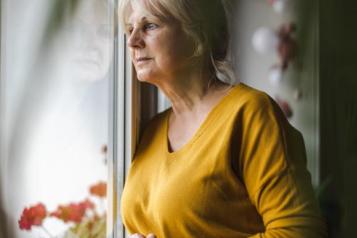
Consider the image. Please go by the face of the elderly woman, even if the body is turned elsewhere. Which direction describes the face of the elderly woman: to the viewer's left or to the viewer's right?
to the viewer's left

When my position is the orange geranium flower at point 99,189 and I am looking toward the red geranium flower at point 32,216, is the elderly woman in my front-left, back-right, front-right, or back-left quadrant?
back-left

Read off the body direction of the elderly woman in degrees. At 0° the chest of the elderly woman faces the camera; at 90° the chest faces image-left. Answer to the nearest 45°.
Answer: approximately 45°

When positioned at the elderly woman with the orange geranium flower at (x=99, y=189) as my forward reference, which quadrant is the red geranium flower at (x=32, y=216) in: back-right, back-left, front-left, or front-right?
front-left
